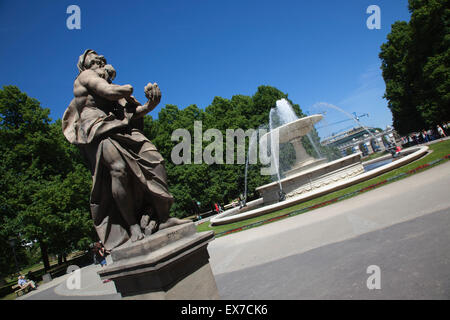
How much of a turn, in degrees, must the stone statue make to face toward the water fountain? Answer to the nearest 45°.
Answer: approximately 90° to its left

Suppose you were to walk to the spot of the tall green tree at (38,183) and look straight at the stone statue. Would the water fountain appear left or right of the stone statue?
left

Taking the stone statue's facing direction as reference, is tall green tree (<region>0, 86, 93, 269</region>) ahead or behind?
behind

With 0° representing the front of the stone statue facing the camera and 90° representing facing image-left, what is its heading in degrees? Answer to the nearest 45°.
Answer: approximately 315°
